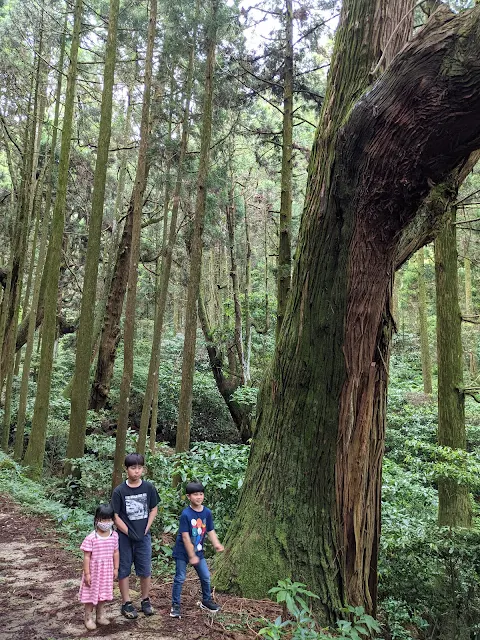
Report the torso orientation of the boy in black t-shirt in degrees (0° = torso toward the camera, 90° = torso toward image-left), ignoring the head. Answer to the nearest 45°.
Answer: approximately 0°

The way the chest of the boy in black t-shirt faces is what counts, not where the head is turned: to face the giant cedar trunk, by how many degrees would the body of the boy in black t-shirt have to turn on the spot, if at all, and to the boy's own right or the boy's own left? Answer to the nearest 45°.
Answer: approximately 90° to the boy's own left

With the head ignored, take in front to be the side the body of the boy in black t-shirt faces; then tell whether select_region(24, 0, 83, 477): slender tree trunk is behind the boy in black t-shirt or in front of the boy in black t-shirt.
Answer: behind

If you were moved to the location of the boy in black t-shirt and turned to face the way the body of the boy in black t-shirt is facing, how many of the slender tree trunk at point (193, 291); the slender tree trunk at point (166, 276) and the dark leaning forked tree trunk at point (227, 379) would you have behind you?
3

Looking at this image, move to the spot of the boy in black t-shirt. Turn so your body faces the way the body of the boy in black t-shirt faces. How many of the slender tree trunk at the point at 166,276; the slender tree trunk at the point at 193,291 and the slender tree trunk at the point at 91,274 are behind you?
3

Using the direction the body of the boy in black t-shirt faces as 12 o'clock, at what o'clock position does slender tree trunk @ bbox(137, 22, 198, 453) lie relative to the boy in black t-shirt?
The slender tree trunk is roughly at 6 o'clock from the boy in black t-shirt.

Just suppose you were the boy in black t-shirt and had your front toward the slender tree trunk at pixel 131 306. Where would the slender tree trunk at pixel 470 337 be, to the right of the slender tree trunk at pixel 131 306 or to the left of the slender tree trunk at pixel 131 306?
right

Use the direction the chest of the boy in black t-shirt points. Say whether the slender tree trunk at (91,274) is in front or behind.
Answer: behind

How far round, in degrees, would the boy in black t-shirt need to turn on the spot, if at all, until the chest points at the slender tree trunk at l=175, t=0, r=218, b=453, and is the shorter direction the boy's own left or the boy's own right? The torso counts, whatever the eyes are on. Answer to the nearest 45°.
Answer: approximately 180°
